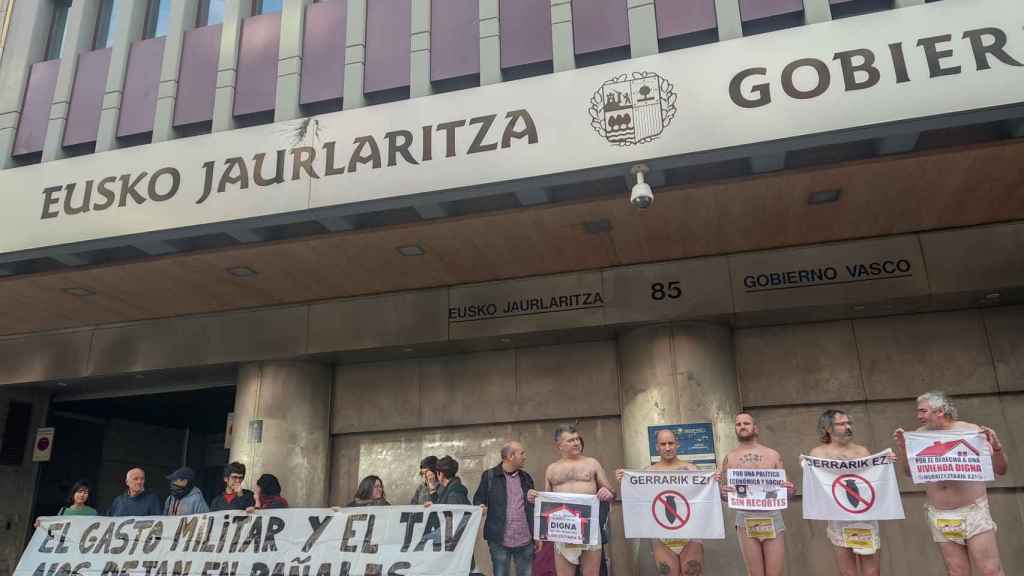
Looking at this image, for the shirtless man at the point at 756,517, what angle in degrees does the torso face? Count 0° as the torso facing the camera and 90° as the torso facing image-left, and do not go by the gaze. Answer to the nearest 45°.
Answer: approximately 0°

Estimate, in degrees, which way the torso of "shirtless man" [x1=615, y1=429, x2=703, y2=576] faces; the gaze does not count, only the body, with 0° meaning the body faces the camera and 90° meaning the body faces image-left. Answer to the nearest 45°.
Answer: approximately 0°

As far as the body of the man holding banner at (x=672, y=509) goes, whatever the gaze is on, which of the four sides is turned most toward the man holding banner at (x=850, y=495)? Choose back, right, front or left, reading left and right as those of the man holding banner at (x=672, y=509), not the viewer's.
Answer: left

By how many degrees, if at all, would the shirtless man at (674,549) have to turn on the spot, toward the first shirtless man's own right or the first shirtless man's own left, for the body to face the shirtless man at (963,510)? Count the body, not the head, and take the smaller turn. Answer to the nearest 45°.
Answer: approximately 90° to the first shirtless man's own left

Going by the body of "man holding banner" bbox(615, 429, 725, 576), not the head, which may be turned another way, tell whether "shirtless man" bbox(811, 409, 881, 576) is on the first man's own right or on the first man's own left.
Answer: on the first man's own left
